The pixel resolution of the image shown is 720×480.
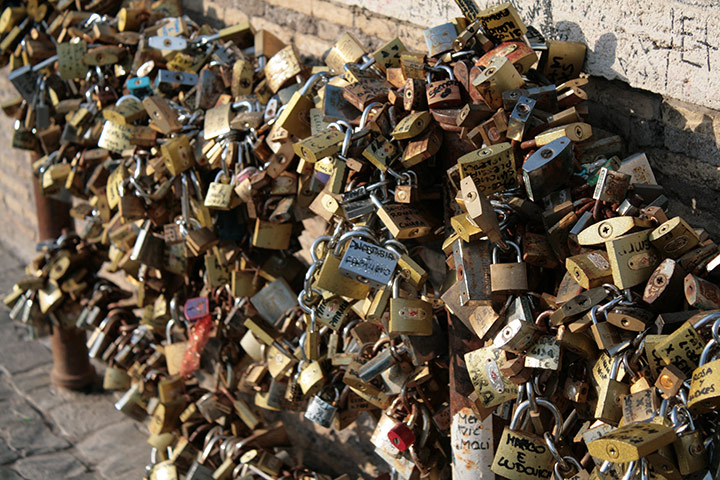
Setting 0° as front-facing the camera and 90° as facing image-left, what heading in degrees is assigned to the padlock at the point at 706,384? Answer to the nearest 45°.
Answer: approximately 0°

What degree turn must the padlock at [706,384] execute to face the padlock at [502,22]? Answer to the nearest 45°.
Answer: approximately 135° to its right

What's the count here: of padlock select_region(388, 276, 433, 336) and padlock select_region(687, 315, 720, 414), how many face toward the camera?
2
